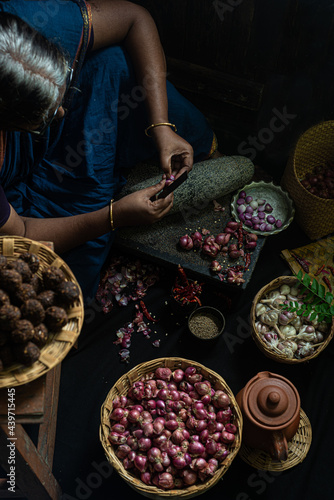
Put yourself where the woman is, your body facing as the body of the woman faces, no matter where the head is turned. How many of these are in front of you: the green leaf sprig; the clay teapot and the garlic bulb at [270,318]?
3

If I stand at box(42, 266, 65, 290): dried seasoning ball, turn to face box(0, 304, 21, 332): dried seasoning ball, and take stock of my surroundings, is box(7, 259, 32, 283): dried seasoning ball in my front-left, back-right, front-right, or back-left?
front-right

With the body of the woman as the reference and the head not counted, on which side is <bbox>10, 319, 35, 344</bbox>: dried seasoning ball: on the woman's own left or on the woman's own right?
on the woman's own right

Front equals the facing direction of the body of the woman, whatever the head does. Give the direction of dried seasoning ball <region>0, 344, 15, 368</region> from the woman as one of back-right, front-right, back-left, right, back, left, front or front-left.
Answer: front-right

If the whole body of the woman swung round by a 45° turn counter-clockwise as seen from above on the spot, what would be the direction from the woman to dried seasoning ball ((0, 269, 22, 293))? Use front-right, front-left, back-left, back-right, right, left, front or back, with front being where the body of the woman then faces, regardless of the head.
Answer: right

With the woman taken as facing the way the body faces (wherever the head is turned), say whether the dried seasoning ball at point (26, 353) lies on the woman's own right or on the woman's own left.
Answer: on the woman's own right

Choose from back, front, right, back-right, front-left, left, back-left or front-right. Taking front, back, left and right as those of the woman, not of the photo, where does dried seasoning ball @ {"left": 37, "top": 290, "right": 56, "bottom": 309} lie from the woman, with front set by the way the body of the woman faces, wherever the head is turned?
front-right

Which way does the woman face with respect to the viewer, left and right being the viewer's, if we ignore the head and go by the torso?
facing the viewer and to the right of the viewer

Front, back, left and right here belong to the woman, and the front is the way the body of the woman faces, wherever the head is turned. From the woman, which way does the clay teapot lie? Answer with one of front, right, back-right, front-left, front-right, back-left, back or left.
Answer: front

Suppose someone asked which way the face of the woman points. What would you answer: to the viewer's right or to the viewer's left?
to the viewer's right

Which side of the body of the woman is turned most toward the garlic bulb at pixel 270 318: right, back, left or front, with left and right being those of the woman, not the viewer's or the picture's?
front
